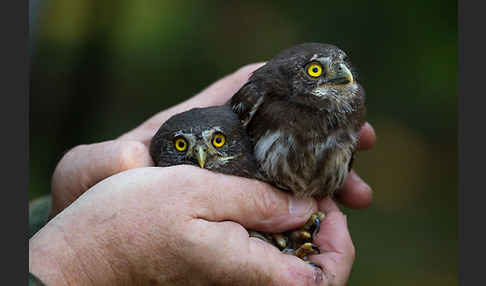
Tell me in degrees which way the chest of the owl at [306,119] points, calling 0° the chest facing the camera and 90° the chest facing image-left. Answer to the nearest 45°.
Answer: approximately 315°
